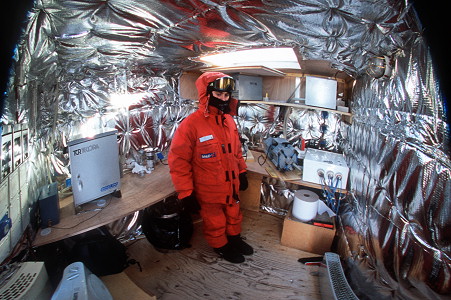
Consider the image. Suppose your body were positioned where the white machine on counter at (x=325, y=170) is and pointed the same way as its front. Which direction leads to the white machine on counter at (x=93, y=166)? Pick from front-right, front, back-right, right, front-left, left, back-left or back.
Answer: front-right

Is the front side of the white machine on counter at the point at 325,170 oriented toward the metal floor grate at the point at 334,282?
yes

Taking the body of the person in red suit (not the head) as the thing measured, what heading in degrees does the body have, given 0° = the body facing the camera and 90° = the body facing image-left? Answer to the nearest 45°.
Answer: approximately 315°

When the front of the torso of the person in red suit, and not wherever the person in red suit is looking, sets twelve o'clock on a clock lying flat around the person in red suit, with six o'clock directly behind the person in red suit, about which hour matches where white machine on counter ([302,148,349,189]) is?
The white machine on counter is roughly at 10 o'clock from the person in red suit.

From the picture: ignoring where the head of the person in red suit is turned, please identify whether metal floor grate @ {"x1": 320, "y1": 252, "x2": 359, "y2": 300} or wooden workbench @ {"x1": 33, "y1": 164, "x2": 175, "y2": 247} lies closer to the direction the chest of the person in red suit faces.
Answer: the metal floor grate

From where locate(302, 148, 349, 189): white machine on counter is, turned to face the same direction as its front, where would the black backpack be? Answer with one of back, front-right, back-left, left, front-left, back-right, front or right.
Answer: front-right
